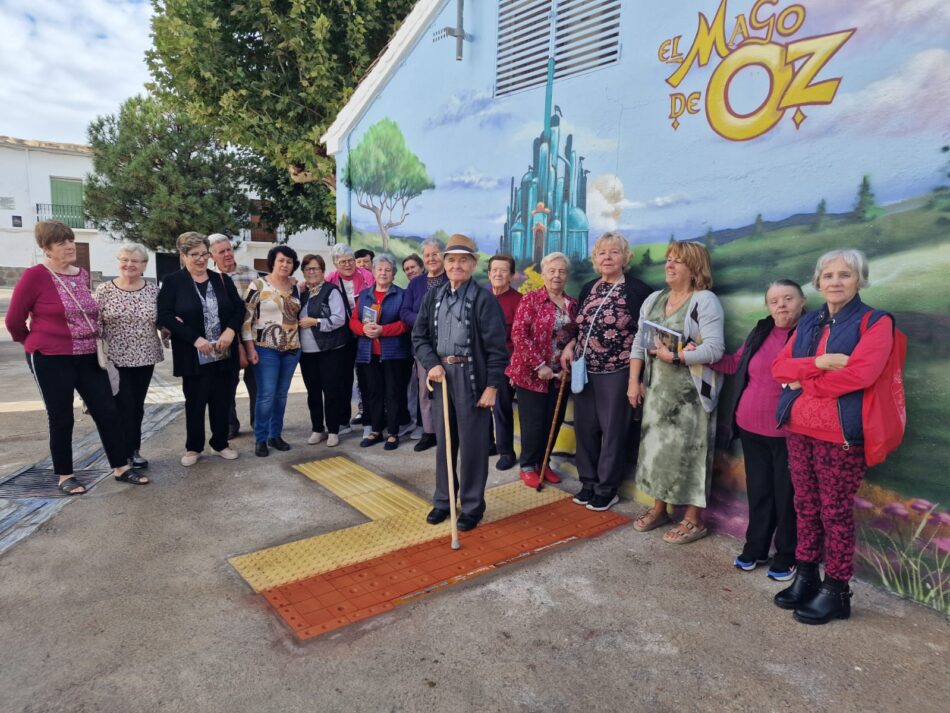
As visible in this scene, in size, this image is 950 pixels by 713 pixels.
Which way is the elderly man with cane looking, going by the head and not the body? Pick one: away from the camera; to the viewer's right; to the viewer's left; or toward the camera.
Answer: toward the camera

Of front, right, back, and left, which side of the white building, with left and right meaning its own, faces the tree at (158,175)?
front

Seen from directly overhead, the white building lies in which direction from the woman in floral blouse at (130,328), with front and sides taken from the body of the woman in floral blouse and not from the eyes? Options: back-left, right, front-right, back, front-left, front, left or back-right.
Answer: back

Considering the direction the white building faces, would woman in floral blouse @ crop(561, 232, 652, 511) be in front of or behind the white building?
in front

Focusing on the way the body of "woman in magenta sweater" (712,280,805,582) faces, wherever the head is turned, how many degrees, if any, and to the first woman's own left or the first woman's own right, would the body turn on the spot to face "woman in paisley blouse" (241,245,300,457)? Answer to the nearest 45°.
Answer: approximately 45° to the first woman's own right

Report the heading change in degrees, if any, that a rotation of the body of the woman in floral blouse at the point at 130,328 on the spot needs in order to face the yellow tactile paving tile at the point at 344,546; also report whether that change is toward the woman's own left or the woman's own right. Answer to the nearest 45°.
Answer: approximately 45° to the woman's own left

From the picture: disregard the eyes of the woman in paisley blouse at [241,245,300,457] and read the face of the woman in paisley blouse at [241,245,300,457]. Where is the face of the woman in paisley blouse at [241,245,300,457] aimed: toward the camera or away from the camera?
toward the camera

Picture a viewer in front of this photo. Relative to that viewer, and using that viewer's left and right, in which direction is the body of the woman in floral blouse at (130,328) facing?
facing the viewer

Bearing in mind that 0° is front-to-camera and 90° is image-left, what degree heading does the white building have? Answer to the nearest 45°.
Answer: approximately 315°

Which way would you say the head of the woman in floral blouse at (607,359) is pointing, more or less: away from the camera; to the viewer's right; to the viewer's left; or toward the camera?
toward the camera

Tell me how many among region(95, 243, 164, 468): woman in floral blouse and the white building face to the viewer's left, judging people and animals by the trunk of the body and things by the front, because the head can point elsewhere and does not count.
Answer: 0

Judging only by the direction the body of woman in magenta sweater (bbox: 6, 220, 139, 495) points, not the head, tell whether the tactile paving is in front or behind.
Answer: in front

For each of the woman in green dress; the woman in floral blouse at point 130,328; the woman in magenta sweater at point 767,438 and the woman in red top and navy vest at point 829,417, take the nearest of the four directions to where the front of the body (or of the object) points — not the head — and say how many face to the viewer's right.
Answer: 0

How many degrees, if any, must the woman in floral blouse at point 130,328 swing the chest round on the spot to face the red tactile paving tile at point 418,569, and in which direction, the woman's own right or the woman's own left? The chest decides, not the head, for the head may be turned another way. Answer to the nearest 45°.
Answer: approximately 45° to the woman's own left

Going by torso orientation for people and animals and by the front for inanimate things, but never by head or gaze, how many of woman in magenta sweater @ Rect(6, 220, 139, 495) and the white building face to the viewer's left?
0

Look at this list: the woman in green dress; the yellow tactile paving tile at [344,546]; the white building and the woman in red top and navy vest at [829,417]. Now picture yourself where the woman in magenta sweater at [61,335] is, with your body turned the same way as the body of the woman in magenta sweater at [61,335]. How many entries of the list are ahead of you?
3

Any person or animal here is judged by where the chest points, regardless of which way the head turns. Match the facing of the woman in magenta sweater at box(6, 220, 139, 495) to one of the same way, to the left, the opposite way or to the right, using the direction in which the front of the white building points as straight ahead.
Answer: the same way

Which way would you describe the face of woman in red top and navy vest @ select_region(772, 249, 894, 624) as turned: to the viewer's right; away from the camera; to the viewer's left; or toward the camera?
toward the camera
